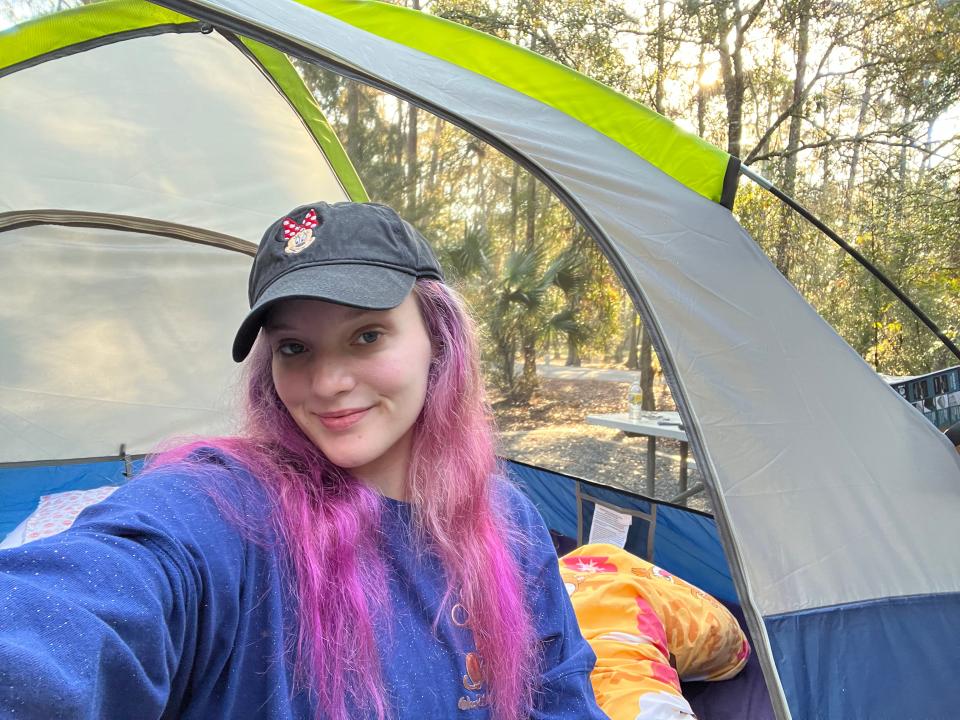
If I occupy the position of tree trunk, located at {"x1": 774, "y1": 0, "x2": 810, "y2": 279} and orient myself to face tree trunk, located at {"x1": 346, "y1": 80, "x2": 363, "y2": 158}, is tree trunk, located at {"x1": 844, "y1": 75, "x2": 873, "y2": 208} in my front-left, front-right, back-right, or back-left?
back-right

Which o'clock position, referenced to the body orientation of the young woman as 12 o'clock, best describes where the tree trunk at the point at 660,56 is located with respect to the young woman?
The tree trunk is roughly at 7 o'clock from the young woman.

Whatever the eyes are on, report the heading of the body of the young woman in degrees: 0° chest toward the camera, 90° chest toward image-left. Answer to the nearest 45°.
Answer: approximately 0°

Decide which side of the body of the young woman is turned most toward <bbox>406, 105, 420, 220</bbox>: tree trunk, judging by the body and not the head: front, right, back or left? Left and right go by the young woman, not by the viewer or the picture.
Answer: back

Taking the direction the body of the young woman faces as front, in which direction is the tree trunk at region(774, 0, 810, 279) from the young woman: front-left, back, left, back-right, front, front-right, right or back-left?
back-left

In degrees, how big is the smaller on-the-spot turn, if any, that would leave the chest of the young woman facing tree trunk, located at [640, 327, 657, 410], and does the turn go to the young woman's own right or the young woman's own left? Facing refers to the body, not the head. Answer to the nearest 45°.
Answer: approximately 135° to the young woman's own left

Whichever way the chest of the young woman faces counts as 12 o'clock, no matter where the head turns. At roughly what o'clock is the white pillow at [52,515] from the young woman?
The white pillow is roughly at 5 o'clock from the young woman.

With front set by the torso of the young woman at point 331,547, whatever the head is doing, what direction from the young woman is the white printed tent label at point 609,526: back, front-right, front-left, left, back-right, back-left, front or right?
back-left

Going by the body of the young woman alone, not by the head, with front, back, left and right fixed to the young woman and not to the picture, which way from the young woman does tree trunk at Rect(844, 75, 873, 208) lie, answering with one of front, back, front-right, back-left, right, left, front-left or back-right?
back-left

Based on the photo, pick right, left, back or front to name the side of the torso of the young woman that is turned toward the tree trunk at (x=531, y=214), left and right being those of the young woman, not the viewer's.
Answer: back
